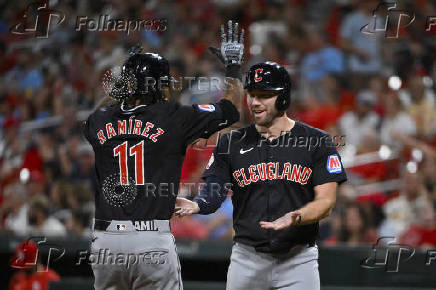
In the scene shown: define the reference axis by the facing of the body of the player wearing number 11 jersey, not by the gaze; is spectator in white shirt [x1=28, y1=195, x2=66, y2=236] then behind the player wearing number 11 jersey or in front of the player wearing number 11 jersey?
in front

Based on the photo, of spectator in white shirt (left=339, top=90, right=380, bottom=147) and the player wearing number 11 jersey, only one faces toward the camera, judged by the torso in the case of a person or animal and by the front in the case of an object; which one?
the spectator in white shirt

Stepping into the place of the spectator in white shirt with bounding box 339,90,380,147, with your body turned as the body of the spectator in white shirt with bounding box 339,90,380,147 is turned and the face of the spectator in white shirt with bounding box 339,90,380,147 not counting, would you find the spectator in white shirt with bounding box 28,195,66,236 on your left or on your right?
on your right

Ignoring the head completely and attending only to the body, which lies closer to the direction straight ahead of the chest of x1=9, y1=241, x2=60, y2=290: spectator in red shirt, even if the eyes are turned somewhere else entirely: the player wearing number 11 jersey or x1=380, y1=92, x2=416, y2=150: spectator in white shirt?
the player wearing number 11 jersey

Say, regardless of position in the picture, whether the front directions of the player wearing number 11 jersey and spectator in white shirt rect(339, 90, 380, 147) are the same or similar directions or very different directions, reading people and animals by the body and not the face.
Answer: very different directions

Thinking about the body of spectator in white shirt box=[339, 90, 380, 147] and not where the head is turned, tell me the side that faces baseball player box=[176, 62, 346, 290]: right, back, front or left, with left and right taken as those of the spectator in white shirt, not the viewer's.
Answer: front

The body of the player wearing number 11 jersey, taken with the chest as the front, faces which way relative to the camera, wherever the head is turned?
away from the camera

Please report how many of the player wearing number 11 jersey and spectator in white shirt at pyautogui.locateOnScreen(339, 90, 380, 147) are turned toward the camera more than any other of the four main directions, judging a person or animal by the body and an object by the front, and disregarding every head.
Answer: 1

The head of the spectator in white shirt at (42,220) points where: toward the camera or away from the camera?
toward the camera

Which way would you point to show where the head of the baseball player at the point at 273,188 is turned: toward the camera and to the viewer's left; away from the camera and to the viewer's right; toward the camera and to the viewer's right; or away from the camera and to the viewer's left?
toward the camera and to the viewer's left

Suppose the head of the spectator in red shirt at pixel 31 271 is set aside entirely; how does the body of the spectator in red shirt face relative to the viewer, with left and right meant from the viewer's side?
facing the viewer and to the left of the viewer

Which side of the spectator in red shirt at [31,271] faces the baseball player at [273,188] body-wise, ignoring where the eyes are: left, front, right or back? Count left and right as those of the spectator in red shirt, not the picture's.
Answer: left

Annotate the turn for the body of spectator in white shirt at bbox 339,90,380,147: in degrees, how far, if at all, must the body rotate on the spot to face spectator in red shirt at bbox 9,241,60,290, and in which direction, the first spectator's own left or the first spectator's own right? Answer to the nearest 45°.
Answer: approximately 45° to the first spectator's own right

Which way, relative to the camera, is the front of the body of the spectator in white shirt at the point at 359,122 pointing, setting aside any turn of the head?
toward the camera

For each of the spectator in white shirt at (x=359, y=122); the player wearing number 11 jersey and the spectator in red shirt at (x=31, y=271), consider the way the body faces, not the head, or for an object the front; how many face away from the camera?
1
